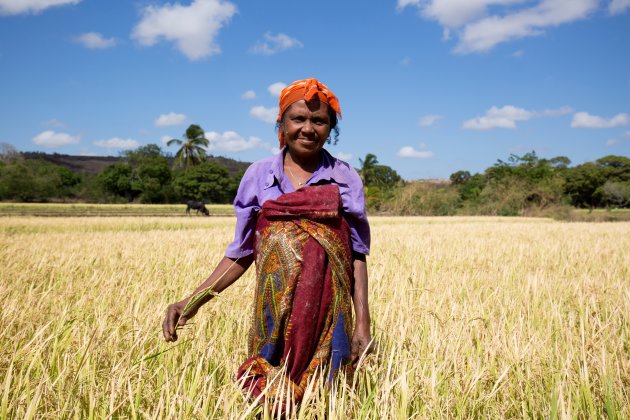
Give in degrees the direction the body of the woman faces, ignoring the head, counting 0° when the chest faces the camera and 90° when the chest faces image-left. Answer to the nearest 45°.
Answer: approximately 0°
